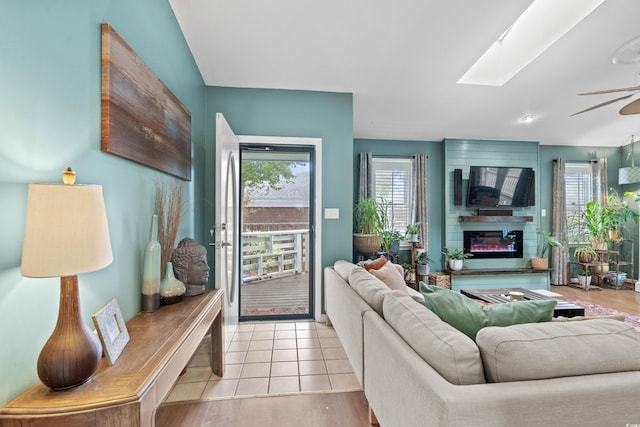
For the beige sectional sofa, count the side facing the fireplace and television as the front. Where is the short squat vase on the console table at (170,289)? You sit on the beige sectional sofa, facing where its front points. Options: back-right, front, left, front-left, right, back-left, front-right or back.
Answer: back-left

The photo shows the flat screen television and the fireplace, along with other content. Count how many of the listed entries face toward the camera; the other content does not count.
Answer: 2

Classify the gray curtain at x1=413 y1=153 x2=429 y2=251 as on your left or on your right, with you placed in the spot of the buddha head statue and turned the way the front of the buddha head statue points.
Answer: on your left

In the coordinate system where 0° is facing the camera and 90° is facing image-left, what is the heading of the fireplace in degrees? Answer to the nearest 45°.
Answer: approximately 0°

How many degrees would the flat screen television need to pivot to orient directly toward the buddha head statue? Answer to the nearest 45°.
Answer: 0° — it already faces it

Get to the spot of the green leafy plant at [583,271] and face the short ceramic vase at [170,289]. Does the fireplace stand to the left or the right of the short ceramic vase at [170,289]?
right

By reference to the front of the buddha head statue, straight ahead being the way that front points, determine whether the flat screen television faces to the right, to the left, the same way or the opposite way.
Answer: to the right

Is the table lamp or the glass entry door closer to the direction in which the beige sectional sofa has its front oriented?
the glass entry door

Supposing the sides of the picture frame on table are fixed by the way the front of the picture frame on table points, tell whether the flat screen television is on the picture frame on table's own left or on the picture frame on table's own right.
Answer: on the picture frame on table's own left

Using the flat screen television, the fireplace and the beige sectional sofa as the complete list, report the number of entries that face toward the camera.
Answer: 2

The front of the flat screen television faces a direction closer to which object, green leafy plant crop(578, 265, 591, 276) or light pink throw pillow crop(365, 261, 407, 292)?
the light pink throw pillow

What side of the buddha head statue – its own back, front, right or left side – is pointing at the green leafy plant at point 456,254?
left
